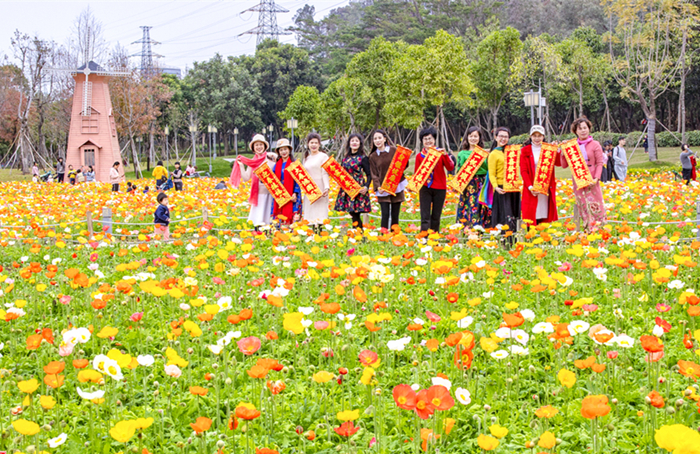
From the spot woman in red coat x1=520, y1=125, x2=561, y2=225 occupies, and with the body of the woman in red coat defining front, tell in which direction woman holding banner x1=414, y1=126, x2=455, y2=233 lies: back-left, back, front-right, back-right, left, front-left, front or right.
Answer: right

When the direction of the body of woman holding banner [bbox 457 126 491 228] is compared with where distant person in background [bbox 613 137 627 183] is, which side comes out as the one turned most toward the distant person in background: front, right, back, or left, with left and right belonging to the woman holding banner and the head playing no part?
back

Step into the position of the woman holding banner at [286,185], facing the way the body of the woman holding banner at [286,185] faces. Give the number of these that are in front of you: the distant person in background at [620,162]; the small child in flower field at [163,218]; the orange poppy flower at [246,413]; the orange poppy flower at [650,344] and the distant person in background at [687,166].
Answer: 2

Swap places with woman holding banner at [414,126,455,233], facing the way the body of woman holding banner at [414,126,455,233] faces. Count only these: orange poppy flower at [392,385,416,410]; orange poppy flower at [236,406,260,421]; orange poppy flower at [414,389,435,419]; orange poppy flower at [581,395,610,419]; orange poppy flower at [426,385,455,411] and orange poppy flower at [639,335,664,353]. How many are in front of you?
6

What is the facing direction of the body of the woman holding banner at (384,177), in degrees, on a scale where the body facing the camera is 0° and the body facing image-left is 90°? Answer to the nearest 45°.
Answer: approximately 0°

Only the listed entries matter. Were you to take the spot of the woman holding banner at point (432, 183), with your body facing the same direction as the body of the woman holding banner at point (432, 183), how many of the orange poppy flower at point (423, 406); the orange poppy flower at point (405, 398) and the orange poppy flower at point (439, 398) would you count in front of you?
3

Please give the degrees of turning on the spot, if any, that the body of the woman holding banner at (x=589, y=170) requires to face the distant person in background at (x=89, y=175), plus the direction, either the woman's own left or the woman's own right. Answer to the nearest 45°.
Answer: approximately 90° to the woman's own right

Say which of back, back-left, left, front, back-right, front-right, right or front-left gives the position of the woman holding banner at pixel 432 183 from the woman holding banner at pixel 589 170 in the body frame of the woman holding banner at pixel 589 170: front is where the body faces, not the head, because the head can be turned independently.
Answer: front-right

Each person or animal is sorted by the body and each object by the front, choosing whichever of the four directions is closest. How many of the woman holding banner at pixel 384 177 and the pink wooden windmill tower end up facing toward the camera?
2

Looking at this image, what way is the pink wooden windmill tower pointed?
toward the camera

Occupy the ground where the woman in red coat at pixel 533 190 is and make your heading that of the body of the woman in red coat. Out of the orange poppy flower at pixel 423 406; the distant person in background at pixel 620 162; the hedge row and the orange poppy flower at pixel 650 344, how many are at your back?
2

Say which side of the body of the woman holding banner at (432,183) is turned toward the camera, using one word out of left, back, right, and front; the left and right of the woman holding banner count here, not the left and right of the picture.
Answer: front
